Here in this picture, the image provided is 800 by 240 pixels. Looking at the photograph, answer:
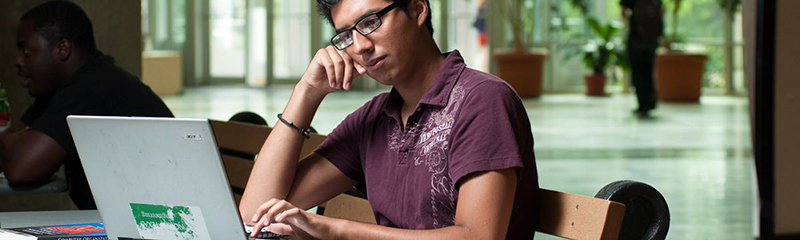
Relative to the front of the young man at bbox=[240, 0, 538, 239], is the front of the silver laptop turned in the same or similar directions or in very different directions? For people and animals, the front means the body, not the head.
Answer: very different directions

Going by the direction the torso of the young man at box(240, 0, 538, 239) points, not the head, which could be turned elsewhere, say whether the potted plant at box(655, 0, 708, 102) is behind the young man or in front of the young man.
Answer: behind

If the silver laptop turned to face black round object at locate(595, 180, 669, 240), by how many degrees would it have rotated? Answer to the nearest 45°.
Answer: approximately 45° to its right

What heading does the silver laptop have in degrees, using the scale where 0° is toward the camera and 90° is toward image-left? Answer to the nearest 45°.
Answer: approximately 225°
